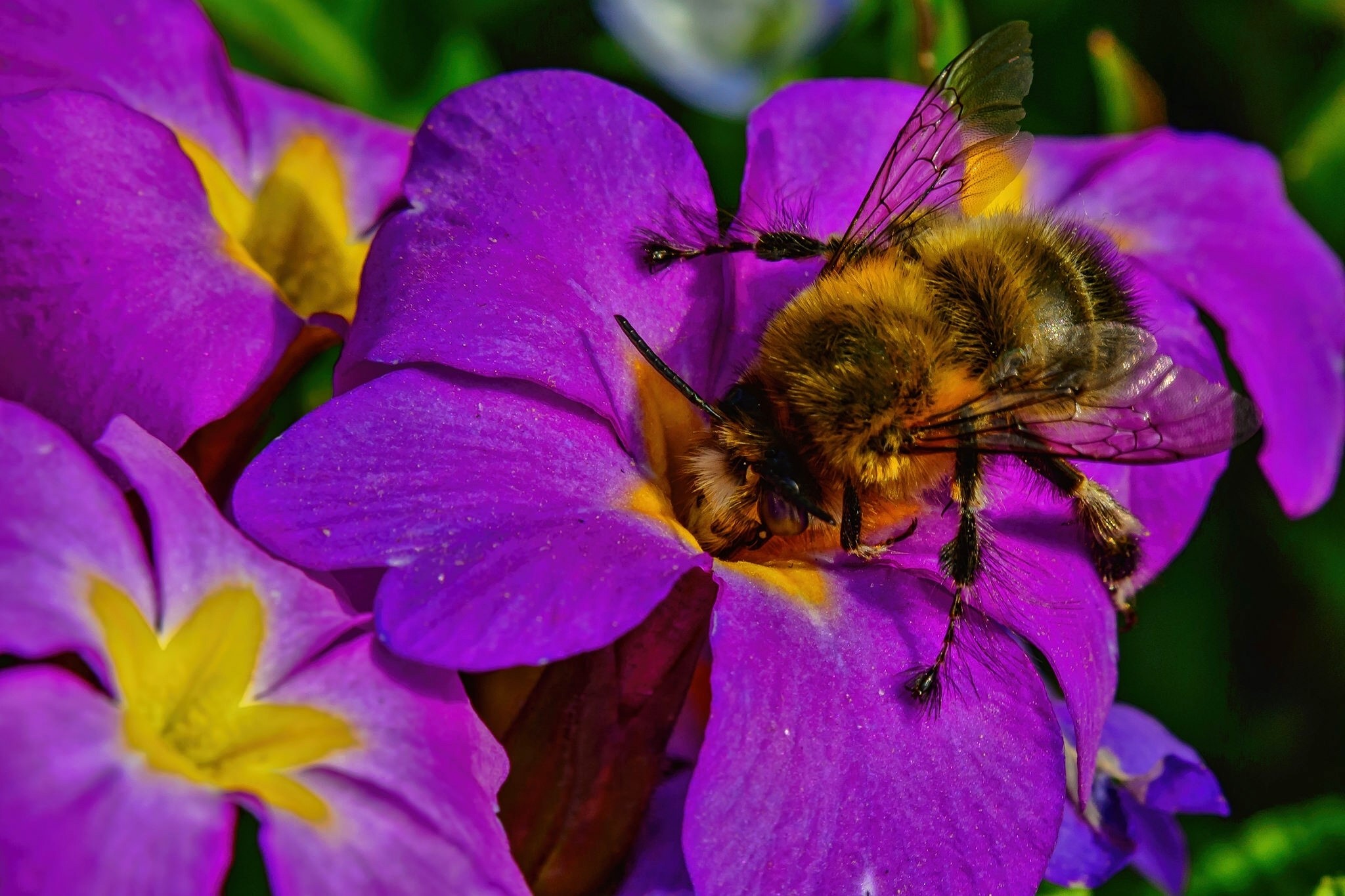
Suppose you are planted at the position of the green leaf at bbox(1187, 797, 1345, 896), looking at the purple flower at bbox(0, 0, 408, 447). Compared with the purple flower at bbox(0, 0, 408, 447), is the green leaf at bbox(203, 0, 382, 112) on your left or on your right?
right

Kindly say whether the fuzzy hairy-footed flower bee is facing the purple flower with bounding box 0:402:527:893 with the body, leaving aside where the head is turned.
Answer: yes

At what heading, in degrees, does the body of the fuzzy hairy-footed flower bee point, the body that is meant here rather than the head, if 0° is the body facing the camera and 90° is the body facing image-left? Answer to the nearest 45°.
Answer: approximately 45°

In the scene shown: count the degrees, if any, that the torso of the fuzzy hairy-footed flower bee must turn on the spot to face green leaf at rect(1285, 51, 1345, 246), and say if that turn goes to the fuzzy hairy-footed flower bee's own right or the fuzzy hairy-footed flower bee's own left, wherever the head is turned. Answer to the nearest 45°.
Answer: approximately 180°

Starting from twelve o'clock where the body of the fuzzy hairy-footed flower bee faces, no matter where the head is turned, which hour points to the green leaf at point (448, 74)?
The green leaf is roughly at 3 o'clock from the fuzzy hairy-footed flower bee.

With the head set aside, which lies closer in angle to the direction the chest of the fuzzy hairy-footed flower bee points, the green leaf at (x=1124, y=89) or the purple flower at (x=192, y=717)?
the purple flower

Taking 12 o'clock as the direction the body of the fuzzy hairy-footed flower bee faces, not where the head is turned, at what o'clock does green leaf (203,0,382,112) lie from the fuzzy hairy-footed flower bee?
The green leaf is roughly at 3 o'clock from the fuzzy hairy-footed flower bee.

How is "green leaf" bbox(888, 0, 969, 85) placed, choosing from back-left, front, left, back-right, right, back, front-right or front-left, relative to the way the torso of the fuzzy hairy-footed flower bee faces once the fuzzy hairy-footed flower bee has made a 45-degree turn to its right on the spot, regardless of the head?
right

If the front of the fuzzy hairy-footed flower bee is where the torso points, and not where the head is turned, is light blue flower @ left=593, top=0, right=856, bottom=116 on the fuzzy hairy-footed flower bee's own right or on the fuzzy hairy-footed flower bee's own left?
on the fuzzy hairy-footed flower bee's own right

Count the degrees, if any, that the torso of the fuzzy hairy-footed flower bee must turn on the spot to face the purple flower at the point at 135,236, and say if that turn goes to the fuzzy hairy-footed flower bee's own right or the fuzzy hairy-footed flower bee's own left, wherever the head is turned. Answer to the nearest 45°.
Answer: approximately 45° to the fuzzy hairy-footed flower bee's own right
